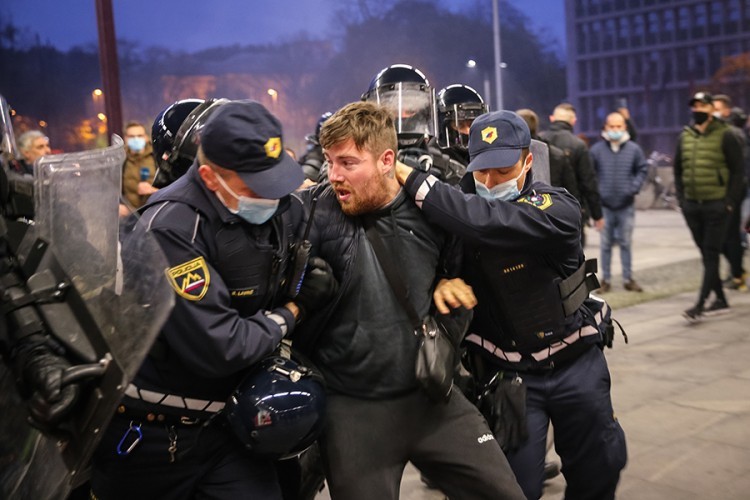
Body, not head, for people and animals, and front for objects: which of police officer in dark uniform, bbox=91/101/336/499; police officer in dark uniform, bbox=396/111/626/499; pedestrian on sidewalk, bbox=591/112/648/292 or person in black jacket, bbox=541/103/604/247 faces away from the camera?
the person in black jacket

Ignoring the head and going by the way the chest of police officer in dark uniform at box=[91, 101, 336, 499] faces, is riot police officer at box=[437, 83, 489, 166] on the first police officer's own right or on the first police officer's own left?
on the first police officer's own left

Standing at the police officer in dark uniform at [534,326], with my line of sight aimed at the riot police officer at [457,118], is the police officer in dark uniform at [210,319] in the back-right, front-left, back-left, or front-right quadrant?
back-left

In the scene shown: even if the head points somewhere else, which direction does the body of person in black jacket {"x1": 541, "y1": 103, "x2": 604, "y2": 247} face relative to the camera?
away from the camera

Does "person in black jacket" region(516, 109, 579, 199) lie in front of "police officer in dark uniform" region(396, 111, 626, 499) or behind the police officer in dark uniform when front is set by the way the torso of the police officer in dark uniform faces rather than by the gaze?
behind

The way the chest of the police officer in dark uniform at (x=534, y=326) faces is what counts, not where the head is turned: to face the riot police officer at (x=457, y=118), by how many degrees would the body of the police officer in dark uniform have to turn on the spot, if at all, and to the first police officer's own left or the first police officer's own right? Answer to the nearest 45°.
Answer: approximately 135° to the first police officer's own right

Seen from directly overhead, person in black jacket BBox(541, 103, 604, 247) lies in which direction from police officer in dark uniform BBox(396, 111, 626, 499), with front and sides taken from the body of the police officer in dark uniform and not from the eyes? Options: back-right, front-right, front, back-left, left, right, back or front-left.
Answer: back-right

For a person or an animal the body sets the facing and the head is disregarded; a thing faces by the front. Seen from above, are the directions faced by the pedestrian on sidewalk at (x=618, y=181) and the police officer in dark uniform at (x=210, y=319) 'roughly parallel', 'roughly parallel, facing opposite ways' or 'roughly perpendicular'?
roughly perpendicular
